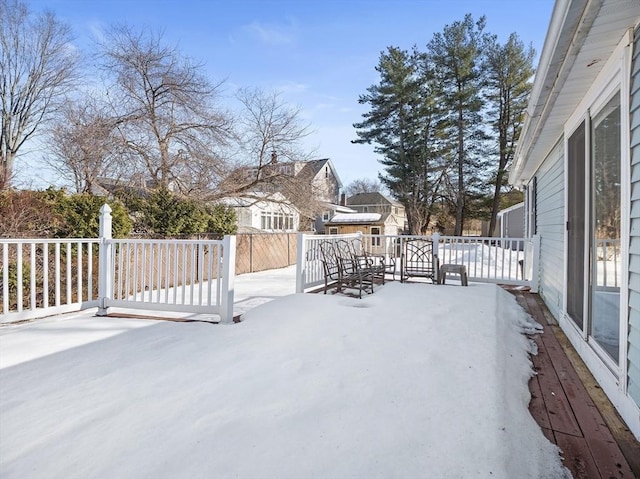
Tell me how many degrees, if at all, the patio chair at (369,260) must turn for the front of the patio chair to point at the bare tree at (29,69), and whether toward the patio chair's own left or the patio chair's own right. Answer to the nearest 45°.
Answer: approximately 135° to the patio chair's own right

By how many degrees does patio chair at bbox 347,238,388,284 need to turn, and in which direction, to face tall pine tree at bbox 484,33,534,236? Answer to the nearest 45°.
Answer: approximately 90° to its left

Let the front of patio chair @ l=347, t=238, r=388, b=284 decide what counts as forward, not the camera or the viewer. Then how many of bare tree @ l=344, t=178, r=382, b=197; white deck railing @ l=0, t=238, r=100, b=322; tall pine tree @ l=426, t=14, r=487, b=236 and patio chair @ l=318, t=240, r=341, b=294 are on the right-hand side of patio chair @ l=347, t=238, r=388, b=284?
2

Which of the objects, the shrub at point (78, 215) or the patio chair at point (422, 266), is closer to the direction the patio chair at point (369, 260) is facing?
the patio chair

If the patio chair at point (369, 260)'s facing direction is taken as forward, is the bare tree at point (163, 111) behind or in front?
behind

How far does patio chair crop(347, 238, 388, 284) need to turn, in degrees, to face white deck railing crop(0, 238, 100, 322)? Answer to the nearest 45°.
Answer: approximately 90° to its right

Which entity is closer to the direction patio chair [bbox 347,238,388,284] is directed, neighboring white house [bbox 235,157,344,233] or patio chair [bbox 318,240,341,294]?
the patio chair

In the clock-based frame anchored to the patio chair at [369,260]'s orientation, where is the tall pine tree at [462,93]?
The tall pine tree is roughly at 8 o'clock from the patio chair.

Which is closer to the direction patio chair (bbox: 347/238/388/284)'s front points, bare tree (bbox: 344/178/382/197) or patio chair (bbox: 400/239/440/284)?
the patio chair

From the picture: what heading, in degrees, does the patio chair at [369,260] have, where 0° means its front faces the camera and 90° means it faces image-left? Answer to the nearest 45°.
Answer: approximately 315°

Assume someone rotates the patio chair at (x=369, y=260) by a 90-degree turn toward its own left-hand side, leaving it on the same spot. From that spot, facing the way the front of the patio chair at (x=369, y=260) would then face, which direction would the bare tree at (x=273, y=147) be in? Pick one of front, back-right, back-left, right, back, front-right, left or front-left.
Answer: left

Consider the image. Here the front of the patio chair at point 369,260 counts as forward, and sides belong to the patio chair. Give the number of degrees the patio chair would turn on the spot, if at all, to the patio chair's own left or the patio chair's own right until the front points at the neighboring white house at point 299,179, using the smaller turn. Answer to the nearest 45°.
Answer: approximately 180°

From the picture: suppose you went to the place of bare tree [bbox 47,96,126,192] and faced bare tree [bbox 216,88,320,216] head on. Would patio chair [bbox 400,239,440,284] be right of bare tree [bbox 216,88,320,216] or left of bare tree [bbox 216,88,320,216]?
right
